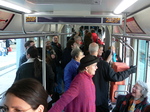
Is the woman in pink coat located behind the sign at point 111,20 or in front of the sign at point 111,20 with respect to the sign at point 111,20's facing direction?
in front

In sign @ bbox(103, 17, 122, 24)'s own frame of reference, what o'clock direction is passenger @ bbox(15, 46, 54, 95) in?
The passenger is roughly at 2 o'clock from the sign.

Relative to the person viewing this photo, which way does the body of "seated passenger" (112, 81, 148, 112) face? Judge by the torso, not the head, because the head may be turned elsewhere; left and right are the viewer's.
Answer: facing the viewer and to the left of the viewer

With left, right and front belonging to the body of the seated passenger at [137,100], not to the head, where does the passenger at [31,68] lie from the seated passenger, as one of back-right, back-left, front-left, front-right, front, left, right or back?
front-right

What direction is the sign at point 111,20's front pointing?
toward the camera
